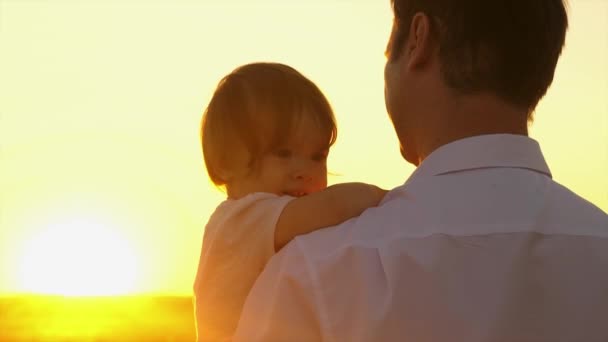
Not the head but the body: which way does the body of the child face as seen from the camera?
to the viewer's right

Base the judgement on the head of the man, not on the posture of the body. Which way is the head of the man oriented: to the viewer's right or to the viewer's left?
to the viewer's left
